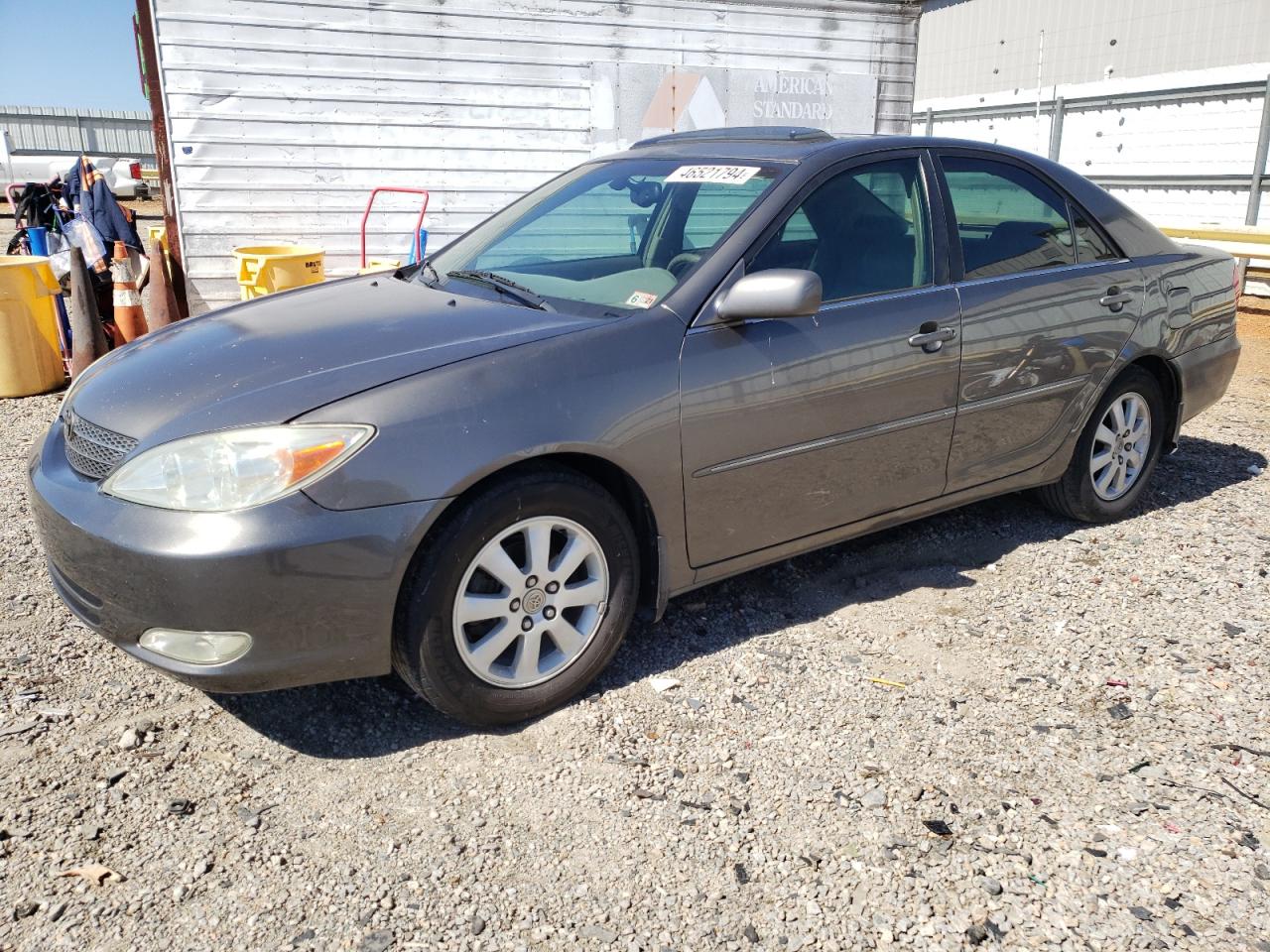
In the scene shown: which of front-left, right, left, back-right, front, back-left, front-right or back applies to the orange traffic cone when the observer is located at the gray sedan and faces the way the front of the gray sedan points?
right

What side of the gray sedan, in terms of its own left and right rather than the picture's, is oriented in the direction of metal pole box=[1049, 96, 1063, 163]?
back

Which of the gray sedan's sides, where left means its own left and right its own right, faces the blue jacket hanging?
right

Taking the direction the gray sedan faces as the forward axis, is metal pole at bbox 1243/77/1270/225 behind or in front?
behind

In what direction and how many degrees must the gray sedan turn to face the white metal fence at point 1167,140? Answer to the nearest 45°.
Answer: approximately 180°

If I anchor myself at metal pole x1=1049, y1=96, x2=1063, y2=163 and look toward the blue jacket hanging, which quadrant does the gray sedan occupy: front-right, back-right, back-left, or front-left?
front-left

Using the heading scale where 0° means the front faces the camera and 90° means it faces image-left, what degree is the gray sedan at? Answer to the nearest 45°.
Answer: approximately 45°

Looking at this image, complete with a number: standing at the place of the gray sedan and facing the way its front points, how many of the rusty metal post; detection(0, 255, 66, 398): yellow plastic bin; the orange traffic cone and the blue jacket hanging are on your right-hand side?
4

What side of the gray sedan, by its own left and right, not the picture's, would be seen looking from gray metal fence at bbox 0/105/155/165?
right

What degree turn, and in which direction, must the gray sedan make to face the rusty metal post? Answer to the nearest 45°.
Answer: approximately 90° to its right

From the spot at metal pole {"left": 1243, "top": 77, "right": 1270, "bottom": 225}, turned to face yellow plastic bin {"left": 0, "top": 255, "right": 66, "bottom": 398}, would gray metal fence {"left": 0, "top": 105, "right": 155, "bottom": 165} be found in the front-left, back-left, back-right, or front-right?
front-right
